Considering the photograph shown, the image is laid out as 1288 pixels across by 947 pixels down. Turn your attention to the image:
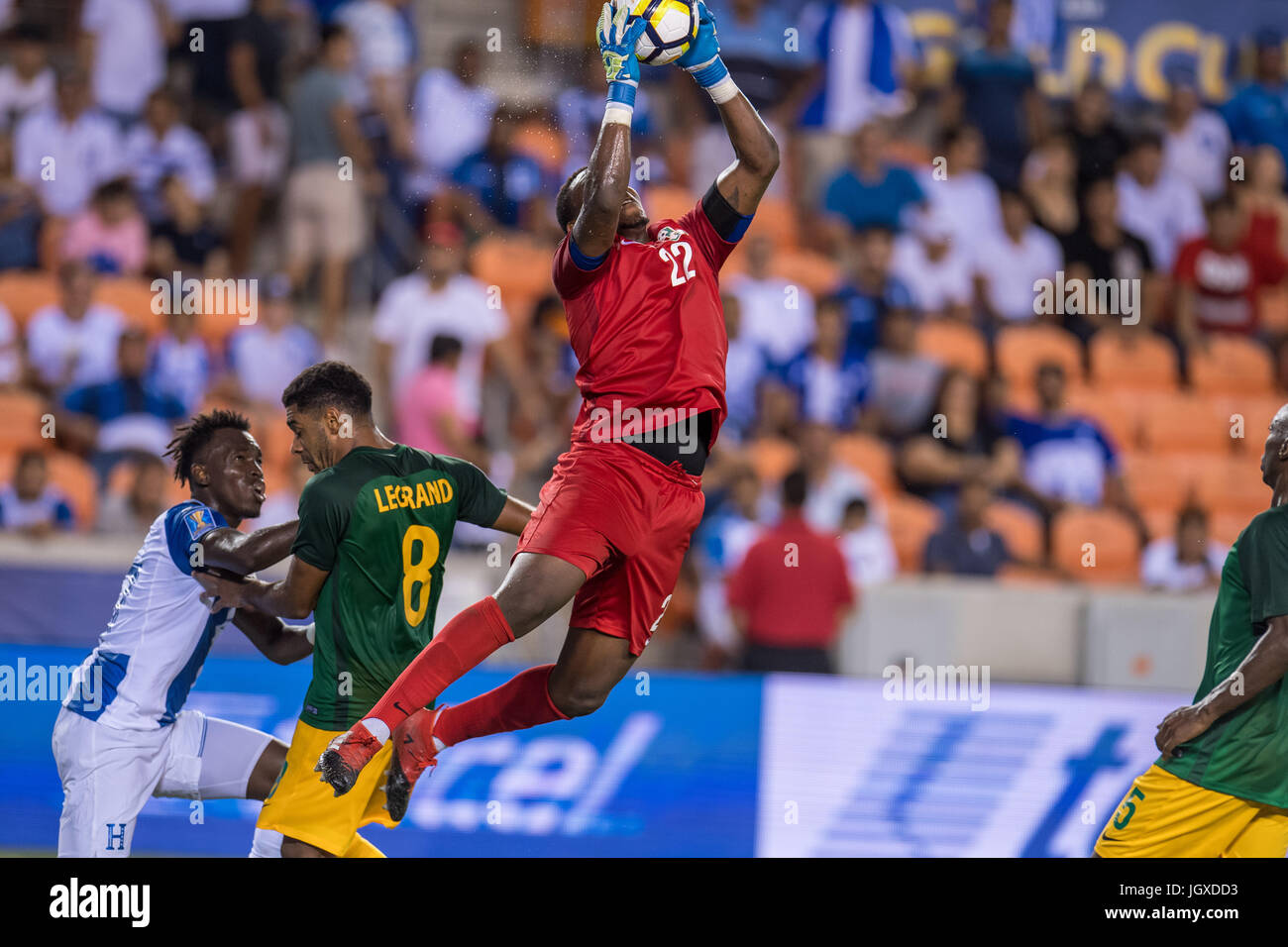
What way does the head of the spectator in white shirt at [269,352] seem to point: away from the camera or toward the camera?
toward the camera

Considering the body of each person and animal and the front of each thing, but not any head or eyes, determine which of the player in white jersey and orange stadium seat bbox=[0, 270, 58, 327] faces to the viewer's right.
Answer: the player in white jersey

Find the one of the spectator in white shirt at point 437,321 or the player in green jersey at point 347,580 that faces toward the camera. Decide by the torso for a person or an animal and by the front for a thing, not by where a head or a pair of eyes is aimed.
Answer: the spectator in white shirt

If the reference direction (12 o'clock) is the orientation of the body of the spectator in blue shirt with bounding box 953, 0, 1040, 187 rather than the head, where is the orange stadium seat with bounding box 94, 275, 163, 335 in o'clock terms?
The orange stadium seat is roughly at 2 o'clock from the spectator in blue shirt.

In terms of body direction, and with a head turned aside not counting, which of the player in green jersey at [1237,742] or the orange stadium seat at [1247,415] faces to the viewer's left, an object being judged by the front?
the player in green jersey

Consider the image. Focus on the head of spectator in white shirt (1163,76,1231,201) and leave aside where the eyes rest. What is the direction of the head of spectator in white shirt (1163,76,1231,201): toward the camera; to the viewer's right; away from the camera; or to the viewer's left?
toward the camera

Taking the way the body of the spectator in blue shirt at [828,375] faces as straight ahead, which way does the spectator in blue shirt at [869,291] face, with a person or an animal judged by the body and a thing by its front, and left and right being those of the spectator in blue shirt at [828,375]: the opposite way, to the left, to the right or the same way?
the same way

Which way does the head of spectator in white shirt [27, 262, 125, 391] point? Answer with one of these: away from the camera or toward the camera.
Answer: toward the camera

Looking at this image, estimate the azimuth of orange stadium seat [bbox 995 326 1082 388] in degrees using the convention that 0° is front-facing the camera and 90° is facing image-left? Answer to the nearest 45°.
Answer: approximately 0°

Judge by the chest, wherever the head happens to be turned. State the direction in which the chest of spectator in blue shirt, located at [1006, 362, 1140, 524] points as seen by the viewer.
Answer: toward the camera

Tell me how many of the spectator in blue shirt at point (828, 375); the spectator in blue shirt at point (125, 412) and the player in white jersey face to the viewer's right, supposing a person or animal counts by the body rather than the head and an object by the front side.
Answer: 1

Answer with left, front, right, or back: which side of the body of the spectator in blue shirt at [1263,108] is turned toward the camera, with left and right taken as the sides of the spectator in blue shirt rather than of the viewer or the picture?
front

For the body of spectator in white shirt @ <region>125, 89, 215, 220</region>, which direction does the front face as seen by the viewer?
toward the camera

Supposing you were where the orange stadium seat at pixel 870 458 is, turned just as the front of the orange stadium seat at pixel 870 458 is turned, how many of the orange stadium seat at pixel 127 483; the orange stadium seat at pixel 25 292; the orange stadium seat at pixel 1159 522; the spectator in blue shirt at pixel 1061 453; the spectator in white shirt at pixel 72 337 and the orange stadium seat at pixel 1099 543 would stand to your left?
3

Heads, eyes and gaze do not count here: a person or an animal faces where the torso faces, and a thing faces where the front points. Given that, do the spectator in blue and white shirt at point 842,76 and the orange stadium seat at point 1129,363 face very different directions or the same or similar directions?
same or similar directions

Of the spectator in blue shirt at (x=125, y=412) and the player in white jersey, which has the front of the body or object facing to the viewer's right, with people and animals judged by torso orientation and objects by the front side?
the player in white jersey

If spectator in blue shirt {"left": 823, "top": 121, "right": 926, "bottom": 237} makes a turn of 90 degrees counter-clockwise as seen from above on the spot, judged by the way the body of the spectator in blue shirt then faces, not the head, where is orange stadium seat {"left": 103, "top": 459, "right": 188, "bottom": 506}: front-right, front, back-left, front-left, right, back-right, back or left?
back-right

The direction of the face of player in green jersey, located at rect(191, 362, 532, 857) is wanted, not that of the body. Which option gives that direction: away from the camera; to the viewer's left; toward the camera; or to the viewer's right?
to the viewer's left

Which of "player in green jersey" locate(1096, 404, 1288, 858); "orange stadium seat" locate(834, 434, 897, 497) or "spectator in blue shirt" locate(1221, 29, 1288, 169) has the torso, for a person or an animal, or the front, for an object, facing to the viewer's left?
the player in green jersey
